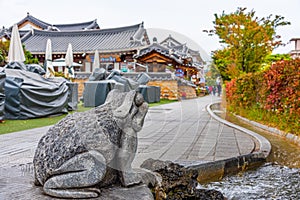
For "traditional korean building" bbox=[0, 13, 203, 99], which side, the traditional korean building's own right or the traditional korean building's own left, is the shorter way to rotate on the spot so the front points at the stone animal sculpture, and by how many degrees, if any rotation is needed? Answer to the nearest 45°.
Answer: approximately 45° to the traditional korean building's own right

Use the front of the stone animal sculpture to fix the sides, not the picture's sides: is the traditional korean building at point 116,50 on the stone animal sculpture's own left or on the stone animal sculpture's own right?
on the stone animal sculpture's own left

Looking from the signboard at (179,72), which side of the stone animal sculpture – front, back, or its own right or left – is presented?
left

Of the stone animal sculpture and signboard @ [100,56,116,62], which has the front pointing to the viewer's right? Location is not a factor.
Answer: the stone animal sculpture

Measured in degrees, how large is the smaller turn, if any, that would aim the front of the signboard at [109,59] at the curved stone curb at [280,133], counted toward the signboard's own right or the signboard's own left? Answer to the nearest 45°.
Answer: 0° — it already faces it

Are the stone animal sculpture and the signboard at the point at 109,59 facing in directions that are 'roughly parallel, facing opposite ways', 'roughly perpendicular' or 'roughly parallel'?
roughly perpendicular

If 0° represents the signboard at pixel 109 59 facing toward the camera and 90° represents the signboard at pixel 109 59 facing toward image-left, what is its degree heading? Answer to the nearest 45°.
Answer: approximately 0°

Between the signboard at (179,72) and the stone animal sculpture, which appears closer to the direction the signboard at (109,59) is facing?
the stone animal sculpture

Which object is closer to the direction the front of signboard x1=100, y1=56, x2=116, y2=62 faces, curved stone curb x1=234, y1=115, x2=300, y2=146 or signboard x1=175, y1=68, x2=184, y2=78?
the curved stone curb

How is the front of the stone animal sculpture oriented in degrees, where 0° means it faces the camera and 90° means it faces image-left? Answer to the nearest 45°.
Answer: approximately 270°

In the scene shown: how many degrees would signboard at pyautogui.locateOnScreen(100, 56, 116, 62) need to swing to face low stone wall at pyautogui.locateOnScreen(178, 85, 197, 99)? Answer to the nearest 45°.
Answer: approximately 45° to its left

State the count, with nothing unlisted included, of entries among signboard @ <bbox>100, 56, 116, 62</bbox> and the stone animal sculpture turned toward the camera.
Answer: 1
